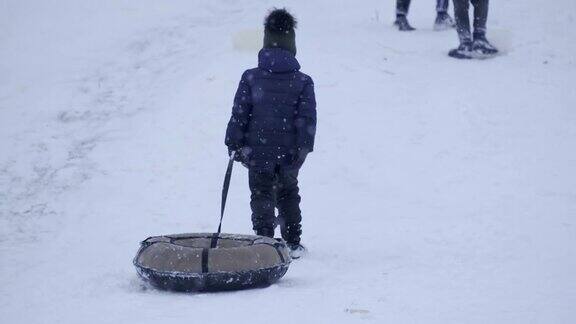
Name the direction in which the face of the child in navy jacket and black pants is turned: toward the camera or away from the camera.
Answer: away from the camera

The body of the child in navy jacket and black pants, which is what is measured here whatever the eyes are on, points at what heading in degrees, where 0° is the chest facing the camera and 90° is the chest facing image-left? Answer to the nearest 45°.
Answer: approximately 180°
